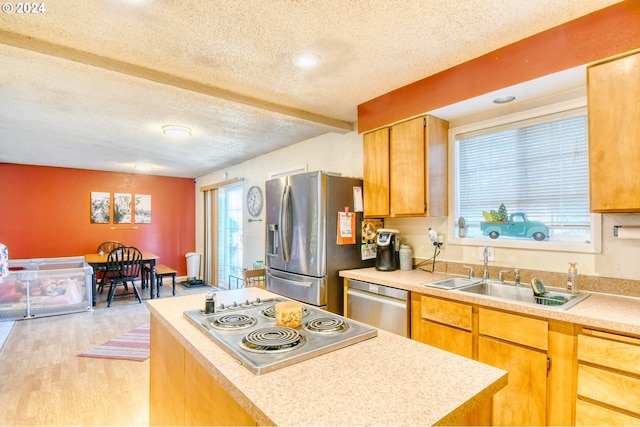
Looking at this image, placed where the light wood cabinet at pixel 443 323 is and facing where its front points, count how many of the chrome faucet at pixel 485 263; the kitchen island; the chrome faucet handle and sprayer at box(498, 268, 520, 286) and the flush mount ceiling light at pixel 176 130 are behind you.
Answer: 2

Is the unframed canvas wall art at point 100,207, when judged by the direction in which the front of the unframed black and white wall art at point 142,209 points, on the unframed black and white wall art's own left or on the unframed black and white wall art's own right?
on the unframed black and white wall art's own right

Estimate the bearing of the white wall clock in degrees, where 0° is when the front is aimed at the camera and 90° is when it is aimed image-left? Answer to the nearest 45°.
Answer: approximately 45°

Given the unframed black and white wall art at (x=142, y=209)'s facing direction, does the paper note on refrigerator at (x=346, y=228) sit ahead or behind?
ahead

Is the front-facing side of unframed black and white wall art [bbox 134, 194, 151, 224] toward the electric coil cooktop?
yes

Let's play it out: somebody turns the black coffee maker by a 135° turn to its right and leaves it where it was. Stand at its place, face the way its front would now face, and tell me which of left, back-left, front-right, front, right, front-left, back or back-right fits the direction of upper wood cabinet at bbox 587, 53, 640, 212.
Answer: back-right

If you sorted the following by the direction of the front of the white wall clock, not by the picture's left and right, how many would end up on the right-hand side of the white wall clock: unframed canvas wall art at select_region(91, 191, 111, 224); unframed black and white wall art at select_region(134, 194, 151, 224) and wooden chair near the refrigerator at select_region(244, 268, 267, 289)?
2

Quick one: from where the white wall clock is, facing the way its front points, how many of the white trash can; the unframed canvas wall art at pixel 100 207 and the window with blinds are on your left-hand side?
1

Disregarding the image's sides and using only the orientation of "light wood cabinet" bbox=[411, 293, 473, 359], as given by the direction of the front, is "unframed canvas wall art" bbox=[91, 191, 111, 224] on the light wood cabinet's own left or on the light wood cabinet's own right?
on the light wood cabinet's own right

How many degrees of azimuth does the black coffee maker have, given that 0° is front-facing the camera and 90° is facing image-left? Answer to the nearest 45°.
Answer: approximately 45°
